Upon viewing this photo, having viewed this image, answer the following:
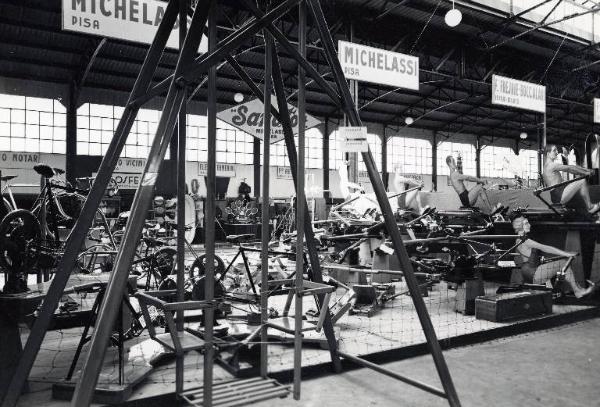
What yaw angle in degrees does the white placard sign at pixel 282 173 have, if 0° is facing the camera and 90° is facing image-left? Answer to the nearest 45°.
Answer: approximately 0°

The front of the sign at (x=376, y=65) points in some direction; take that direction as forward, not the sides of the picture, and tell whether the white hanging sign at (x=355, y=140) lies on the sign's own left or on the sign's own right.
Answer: on the sign's own right

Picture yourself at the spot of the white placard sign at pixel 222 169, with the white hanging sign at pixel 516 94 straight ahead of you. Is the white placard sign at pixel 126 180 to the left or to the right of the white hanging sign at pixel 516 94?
right

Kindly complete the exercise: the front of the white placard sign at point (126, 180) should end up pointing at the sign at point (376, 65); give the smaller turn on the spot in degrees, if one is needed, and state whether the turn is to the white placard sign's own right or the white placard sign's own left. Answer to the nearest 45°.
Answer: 0° — it already faces it

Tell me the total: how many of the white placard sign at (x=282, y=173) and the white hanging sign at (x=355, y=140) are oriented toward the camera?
2

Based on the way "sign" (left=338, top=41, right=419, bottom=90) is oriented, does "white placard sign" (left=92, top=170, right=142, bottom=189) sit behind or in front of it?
behind

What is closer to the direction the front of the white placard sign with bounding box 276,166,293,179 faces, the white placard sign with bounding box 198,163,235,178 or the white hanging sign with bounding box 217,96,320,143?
the white hanging sign
